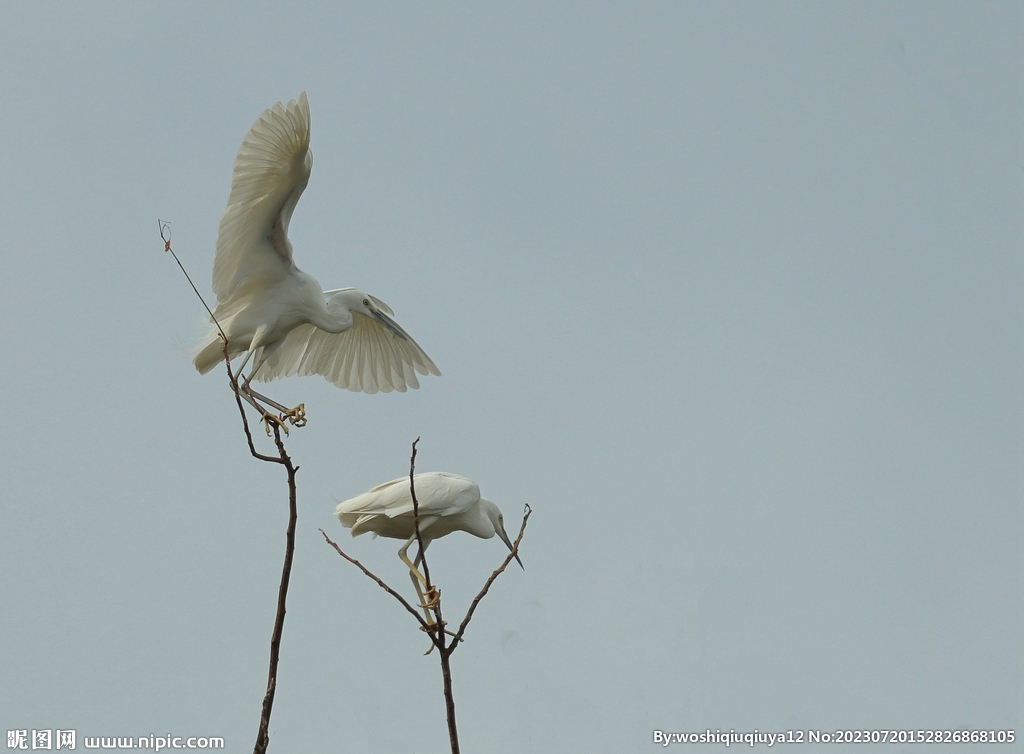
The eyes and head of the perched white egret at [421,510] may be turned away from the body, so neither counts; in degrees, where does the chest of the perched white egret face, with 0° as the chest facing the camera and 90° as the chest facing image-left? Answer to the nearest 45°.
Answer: approximately 270°
